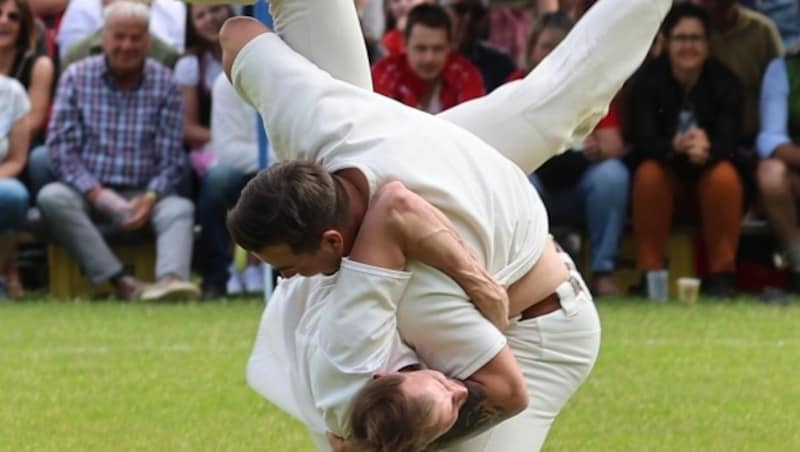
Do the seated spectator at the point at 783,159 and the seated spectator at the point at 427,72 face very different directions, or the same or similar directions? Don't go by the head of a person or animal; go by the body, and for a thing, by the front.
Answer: same or similar directions

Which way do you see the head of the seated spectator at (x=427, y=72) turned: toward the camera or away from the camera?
toward the camera

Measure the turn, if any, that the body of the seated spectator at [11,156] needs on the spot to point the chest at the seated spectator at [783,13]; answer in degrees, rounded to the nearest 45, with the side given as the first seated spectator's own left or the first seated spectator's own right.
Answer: approximately 90° to the first seated spectator's own left

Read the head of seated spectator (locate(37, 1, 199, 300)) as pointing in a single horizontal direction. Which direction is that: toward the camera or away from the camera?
toward the camera

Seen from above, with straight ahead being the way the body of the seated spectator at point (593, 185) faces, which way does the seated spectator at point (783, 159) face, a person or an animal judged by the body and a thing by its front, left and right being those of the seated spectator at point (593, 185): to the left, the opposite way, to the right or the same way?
the same way

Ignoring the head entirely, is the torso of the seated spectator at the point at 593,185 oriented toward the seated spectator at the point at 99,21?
no

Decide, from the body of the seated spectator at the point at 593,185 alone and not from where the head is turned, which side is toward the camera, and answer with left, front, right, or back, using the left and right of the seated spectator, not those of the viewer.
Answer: front

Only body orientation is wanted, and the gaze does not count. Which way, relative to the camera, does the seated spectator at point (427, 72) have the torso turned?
toward the camera

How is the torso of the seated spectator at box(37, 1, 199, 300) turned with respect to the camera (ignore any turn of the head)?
toward the camera

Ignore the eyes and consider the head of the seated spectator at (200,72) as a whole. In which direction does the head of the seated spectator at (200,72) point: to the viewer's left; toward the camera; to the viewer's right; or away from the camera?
toward the camera

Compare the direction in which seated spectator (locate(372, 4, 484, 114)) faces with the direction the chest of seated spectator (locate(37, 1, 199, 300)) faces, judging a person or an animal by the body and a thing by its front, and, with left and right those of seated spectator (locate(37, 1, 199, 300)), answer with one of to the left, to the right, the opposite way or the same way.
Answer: the same way

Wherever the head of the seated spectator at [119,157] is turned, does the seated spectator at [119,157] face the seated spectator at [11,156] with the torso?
no

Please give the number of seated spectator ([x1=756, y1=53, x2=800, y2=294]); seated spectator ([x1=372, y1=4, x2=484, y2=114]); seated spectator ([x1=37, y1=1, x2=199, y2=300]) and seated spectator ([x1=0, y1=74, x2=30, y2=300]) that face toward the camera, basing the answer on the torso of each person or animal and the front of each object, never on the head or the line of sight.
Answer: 4

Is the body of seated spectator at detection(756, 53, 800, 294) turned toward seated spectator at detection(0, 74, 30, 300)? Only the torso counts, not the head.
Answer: no

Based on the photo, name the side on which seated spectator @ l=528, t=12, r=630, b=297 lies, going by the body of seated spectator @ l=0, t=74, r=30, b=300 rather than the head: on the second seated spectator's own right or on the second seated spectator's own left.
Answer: on the second seated spectator's own left
